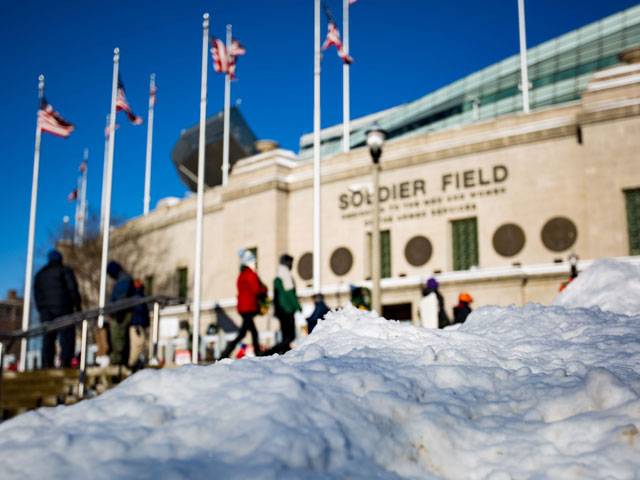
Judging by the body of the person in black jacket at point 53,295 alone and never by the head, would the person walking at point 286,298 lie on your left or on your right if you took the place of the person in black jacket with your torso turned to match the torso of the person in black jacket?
on your right

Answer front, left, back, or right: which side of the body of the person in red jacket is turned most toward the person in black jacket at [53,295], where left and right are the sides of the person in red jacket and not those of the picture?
back

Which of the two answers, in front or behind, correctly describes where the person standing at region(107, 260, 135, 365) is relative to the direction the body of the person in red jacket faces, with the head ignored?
behind

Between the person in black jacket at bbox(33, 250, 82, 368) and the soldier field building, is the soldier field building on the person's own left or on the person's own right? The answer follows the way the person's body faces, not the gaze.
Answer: on the person's own right

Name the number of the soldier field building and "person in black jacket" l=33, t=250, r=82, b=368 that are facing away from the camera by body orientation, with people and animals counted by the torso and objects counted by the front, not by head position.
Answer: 1

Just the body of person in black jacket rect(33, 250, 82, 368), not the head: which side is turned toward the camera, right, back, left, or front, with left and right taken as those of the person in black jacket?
back

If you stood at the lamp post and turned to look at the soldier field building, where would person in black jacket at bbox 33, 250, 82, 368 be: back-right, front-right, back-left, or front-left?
back-left
